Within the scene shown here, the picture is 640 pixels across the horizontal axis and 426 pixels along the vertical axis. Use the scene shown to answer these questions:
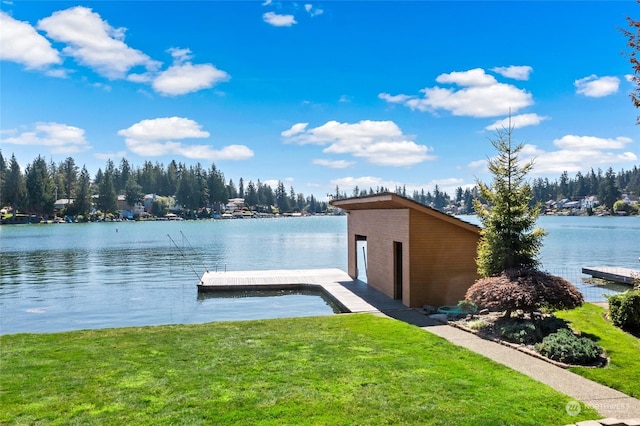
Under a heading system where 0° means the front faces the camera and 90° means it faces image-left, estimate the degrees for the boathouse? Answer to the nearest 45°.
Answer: approximately 45°

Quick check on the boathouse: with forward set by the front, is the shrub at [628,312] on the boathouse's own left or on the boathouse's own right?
on the boathouse's own left

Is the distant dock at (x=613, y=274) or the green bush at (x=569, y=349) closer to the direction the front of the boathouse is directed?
the green bush

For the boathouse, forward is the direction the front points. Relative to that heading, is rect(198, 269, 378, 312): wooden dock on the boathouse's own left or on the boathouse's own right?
on the boathouse's own right

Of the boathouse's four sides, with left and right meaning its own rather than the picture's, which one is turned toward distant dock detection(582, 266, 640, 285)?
back

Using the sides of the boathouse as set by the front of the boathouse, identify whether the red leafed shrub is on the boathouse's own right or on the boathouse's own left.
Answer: on the boathouse's own left

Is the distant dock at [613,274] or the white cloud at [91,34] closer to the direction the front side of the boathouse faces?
the white cloud
